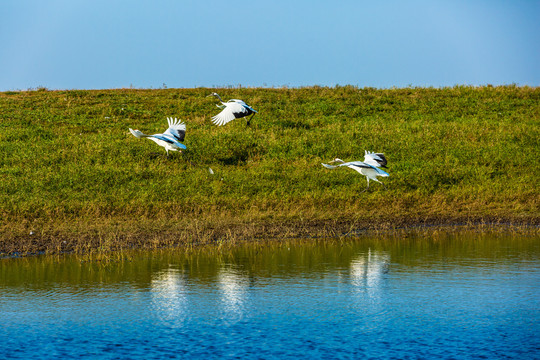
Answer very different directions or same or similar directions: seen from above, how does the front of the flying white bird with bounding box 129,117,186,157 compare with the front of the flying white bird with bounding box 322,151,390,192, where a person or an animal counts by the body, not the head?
same or similar directions

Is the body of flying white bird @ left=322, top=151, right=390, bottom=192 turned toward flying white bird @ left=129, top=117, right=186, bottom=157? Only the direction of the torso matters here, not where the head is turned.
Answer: yes

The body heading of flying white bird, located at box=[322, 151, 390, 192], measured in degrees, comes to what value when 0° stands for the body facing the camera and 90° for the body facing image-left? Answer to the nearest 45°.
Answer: approximately 90°

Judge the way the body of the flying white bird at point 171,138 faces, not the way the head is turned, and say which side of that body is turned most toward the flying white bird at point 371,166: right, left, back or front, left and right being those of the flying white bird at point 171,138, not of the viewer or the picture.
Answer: back

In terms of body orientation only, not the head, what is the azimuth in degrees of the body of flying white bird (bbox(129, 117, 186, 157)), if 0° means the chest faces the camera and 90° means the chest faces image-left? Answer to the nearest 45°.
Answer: approximately 90°

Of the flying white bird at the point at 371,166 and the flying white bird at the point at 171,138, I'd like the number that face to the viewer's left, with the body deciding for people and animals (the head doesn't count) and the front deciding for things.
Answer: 2
